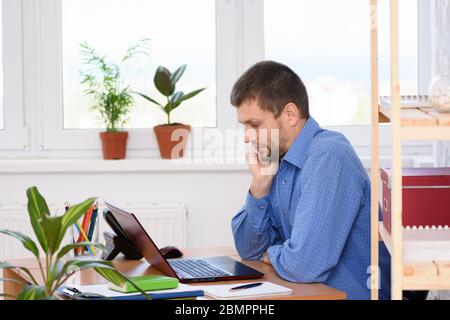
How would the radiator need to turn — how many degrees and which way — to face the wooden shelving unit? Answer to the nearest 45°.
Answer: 0° — it already faces it

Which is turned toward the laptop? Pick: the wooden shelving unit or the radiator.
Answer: the radiator

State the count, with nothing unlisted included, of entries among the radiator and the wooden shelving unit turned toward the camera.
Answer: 2

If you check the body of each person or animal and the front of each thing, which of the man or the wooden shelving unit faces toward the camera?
the wooden shelving unit

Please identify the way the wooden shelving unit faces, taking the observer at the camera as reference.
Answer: facing the viewer

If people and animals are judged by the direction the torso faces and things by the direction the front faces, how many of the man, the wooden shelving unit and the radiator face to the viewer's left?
1

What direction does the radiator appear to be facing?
toward the camera

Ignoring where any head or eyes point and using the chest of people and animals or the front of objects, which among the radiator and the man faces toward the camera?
the radiator

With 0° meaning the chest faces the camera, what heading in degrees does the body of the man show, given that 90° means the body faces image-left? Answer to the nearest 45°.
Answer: approximately 90°

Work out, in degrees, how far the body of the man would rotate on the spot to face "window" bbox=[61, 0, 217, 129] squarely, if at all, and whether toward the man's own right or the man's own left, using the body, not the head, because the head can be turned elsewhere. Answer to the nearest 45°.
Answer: approximately 45° to the man's own right

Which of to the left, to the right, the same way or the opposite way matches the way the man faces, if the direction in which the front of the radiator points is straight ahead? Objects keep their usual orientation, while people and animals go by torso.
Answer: to the right

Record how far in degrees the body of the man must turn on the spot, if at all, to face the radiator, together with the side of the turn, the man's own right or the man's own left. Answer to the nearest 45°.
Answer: approximately 45° to the man's own right

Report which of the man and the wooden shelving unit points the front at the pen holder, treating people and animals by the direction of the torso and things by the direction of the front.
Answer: the man

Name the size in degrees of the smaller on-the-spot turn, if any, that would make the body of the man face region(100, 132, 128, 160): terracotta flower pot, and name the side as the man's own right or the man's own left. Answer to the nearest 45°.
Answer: approximately 45° to the man's own right

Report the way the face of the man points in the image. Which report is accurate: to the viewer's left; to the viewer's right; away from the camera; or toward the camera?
to the viewer's left

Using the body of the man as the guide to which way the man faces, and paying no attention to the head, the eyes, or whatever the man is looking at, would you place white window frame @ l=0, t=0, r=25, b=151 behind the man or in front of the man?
in front
